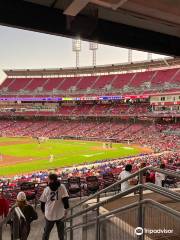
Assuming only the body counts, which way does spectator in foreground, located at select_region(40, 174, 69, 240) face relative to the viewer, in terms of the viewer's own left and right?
facing away from the viewer

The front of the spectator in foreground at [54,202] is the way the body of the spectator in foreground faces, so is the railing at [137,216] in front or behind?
behind
